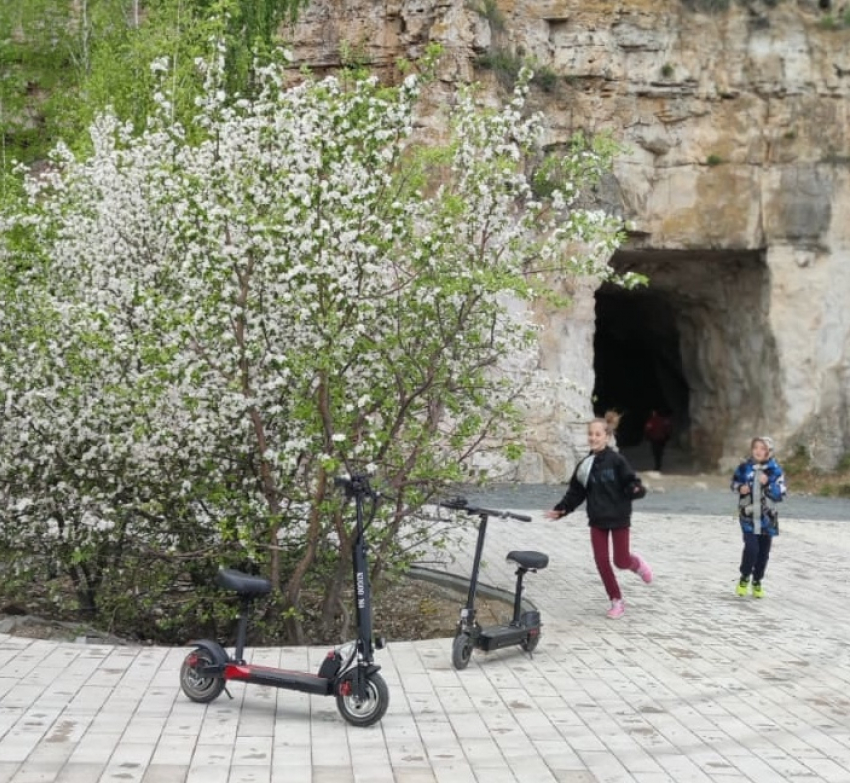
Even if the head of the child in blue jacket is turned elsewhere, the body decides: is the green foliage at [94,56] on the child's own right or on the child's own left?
on the child's own right

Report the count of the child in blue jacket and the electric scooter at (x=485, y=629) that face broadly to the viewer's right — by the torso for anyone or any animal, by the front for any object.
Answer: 0

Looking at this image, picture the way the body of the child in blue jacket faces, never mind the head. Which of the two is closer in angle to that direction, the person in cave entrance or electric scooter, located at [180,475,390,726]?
the electric scooter

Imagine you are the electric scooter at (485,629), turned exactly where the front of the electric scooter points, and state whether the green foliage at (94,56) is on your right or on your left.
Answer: on your right

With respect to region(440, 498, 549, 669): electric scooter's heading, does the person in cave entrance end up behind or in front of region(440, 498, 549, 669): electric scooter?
behind

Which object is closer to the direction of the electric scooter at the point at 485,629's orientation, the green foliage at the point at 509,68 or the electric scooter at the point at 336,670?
the electric scooter

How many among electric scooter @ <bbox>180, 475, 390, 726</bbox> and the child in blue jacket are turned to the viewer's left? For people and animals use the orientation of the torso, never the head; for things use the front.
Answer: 0
